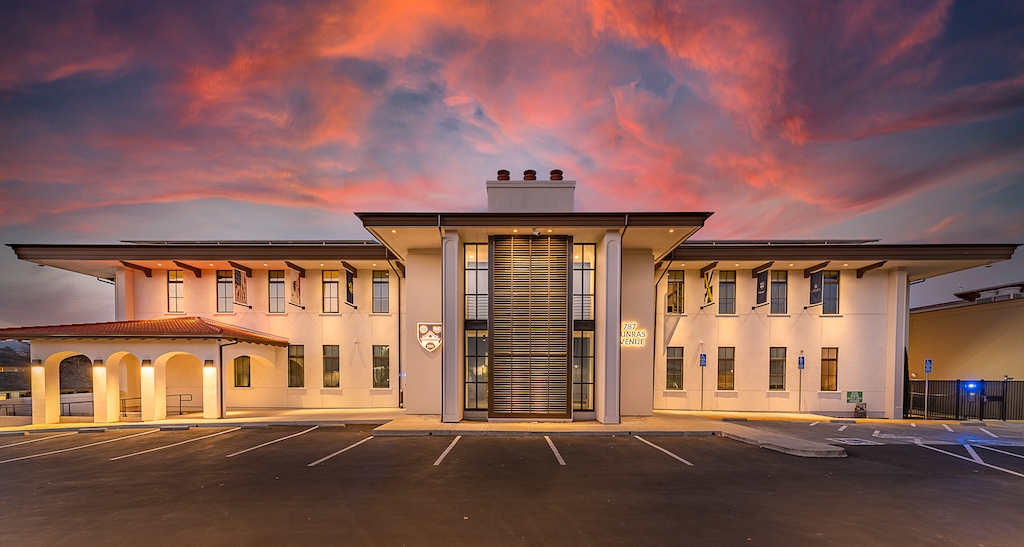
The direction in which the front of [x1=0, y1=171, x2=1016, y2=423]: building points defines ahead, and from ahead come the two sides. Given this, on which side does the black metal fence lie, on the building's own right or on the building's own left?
on the building's own left

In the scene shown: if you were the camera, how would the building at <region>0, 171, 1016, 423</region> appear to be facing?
facing the viewer
